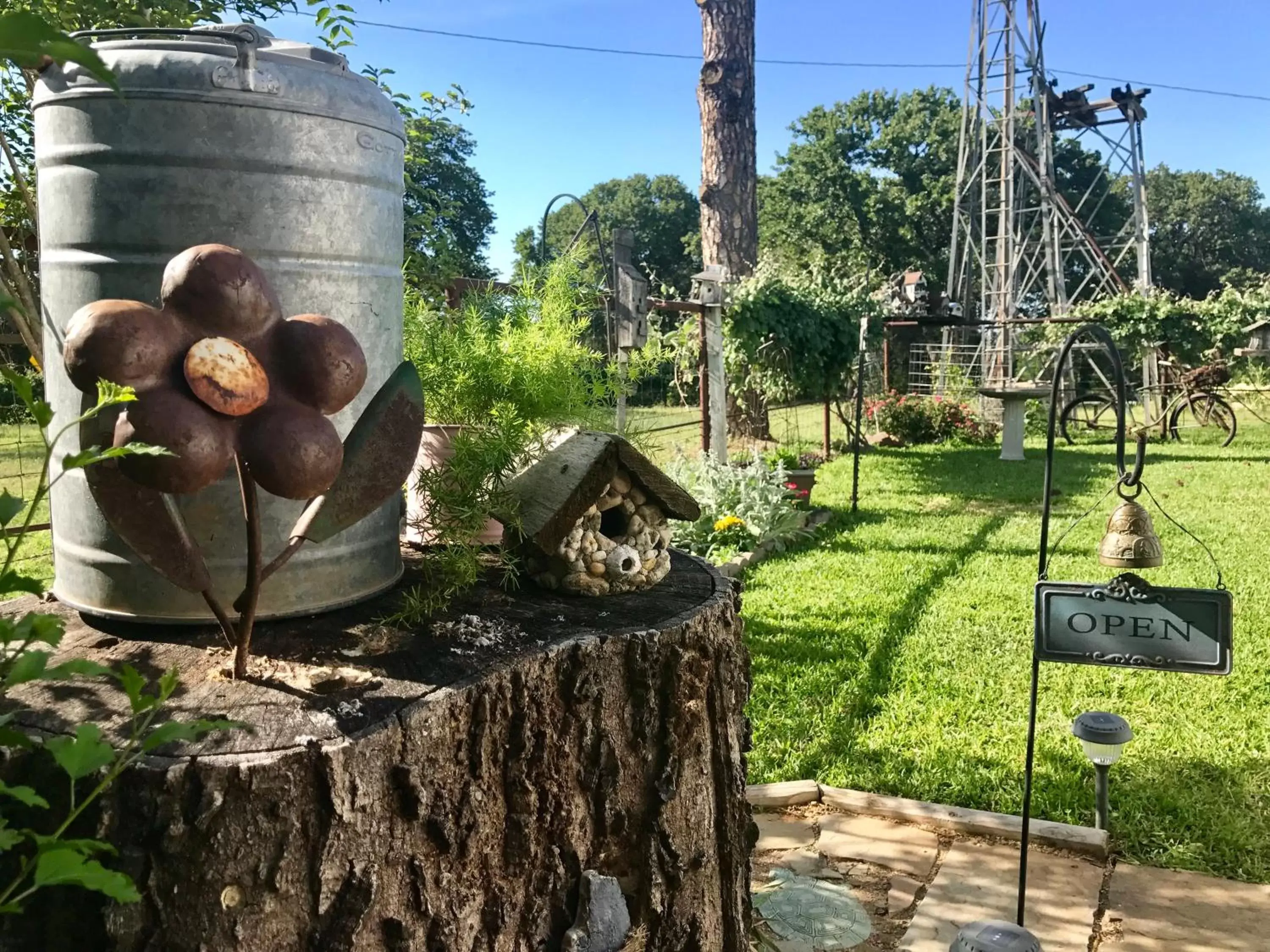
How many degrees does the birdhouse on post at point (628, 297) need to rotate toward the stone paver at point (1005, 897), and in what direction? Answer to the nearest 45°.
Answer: approximately 45° to its right

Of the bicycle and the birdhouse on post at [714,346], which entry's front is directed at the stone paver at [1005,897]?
the birdhouse on post

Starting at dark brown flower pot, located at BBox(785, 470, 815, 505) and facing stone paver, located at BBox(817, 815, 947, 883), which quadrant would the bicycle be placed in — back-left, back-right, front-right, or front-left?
back-left

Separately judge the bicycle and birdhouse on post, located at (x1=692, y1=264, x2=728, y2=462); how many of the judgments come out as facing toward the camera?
1

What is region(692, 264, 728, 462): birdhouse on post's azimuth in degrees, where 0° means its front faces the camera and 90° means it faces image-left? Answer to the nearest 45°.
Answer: approximately 0°

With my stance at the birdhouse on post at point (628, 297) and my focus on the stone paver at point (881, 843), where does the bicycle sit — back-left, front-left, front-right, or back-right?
back-left

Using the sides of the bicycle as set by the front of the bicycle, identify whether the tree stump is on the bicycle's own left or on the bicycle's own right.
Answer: on the bicycle's own right

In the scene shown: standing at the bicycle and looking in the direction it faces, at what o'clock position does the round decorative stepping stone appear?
The round decorative stepping stone is roughly at 3 o'clock from the bicycle.

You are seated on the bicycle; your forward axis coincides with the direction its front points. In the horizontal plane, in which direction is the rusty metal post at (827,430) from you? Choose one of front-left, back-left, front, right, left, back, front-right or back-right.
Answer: back-right

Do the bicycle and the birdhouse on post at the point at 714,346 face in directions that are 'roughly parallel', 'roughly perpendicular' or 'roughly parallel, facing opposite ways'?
roughly perpendicular

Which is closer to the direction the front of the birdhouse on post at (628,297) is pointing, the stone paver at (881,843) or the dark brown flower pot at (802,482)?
the stone paver

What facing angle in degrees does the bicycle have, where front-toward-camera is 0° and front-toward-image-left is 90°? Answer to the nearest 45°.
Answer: approximately 270°

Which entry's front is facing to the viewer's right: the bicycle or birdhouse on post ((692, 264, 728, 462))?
the bicycle
